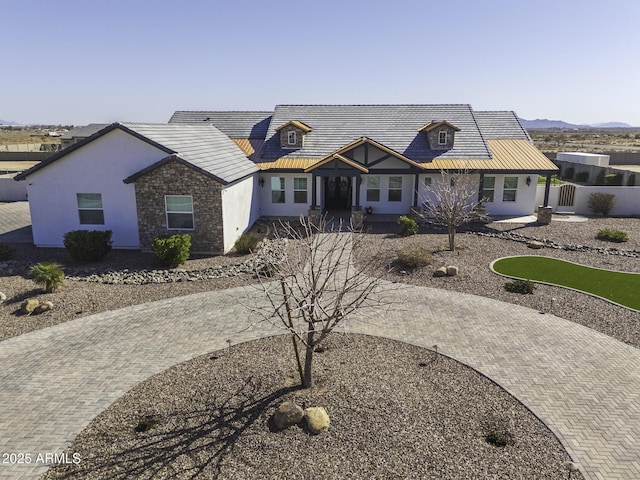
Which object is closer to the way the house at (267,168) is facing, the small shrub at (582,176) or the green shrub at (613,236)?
the green shrub

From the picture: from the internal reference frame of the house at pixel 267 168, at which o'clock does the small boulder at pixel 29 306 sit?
The small boulder is roughly at 1 o'clock from the house.

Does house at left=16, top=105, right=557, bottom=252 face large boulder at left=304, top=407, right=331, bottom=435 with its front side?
yes

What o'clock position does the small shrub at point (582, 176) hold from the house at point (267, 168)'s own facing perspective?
The small shrub is roughly at 8 o'clock from the house.

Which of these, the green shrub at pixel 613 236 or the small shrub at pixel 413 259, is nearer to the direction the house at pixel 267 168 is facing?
the small shrub

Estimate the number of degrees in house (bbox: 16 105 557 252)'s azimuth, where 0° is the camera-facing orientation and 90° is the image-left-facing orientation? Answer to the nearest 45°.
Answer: approximately 0°

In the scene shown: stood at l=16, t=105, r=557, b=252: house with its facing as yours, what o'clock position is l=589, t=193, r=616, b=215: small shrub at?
The small shrub is roughly at 9 o'clock from the house.

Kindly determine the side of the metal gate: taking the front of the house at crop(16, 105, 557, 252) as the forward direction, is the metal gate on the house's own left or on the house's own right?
on the house's own left

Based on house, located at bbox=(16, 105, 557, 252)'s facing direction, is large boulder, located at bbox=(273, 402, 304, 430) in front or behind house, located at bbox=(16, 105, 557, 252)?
in front

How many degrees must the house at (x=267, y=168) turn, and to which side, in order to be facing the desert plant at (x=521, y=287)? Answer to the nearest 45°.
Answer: approximately 45° to its left

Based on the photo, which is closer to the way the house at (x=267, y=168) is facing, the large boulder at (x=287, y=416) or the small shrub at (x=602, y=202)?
the large boulder

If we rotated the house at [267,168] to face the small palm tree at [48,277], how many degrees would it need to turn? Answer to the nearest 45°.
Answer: approximately 45° to its right

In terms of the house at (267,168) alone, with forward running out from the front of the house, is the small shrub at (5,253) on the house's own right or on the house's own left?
on the house's own right

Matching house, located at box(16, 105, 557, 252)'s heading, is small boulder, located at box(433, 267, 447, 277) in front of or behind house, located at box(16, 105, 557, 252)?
in front

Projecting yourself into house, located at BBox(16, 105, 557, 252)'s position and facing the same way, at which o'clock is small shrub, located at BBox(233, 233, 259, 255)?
The small shrub is roughly at 12 o'clock from the house.
